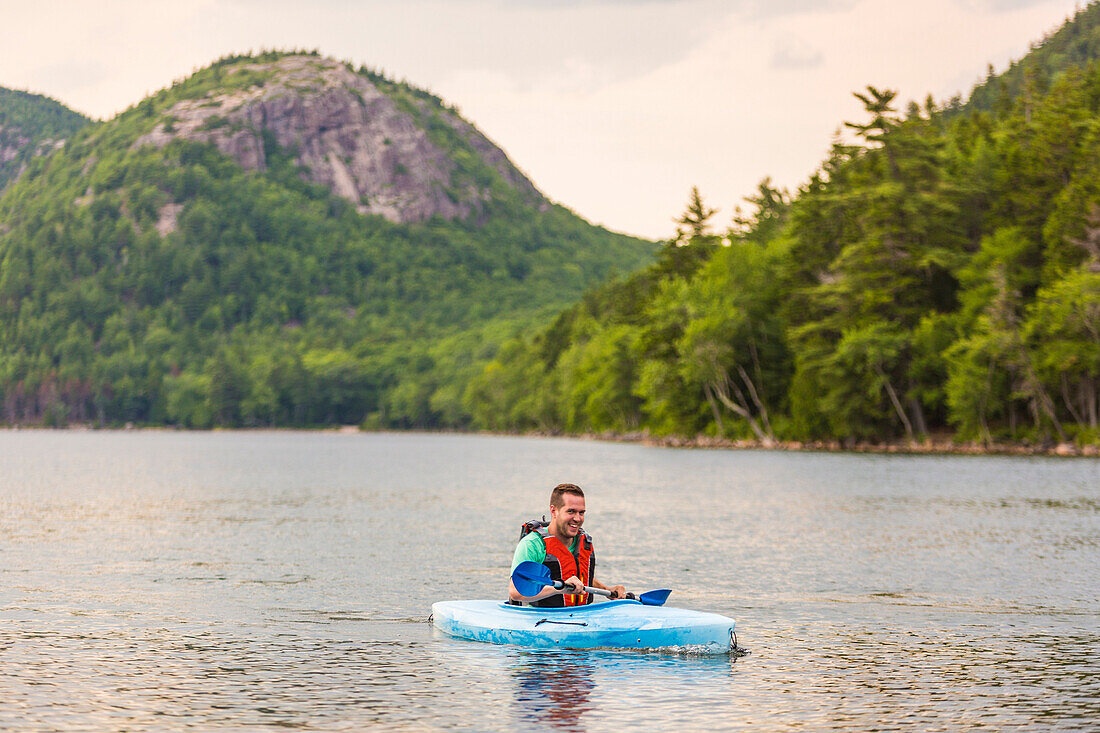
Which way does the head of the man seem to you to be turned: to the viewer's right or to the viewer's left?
to the viewer's right

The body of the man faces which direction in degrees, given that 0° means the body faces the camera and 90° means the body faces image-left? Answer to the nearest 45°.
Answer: approximately 315°
